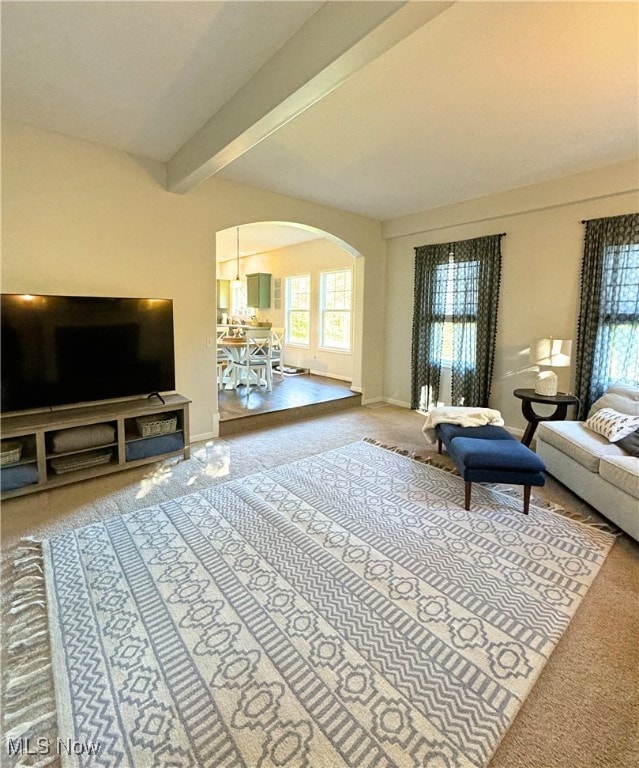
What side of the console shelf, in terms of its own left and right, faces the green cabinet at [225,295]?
back

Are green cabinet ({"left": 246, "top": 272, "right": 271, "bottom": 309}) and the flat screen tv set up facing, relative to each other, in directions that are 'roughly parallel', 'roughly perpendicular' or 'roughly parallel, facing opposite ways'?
roughly perpendicular

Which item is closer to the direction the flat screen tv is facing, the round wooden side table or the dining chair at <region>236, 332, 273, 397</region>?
the round wooden side table

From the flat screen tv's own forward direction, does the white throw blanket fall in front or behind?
in front

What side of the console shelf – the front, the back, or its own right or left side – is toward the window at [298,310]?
left

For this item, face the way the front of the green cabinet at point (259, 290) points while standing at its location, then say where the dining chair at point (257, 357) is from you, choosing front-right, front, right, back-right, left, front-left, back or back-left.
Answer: front-left

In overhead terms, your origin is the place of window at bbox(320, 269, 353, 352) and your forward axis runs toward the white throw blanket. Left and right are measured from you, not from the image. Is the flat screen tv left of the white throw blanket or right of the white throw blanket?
right

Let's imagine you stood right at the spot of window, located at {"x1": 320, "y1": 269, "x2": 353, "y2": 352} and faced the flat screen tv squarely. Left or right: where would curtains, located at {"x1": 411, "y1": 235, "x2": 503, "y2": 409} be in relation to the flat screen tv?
left

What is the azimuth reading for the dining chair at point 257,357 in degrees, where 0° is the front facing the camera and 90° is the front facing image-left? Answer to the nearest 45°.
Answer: approximately 135°

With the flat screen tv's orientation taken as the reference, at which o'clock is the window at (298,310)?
The window is roughly at 9 o'clock from the flat screen tv.

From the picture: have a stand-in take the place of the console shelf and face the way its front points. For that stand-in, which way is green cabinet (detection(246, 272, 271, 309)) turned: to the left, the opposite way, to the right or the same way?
to the right

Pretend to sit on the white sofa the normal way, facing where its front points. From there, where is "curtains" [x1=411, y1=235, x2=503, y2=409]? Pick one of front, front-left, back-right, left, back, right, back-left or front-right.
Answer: right

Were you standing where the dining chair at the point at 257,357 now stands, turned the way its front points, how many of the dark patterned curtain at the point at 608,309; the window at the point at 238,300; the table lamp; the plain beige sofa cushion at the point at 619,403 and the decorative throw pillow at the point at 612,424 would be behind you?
4

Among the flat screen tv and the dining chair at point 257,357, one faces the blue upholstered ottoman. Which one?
the flat screen tv

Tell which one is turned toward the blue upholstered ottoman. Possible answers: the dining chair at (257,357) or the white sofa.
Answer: the white sofa

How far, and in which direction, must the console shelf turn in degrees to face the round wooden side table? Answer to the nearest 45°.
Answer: approximately 45° to its left
